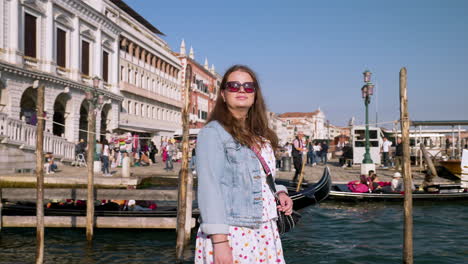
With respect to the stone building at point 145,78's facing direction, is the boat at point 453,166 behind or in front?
in front

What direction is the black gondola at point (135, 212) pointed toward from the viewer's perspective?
to the viewer's left

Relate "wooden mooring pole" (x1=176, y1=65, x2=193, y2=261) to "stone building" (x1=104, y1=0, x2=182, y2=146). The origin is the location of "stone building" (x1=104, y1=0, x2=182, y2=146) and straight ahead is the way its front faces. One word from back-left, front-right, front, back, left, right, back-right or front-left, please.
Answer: front-right

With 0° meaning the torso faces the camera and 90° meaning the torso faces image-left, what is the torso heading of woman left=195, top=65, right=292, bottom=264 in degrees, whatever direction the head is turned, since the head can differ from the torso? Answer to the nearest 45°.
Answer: approximately 315°

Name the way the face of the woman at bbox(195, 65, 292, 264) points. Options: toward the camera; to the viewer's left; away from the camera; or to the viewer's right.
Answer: toward the camera

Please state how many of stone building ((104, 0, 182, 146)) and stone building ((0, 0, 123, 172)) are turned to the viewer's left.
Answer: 0

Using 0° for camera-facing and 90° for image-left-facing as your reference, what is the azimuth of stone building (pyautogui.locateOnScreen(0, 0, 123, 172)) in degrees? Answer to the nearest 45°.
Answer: approximately 315°

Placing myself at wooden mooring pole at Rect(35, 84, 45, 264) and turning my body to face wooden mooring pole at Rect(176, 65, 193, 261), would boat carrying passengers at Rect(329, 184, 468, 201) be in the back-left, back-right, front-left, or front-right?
front-left

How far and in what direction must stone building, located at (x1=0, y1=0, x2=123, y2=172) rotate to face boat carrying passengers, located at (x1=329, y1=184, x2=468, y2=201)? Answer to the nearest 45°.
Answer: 0° — it already faces it
